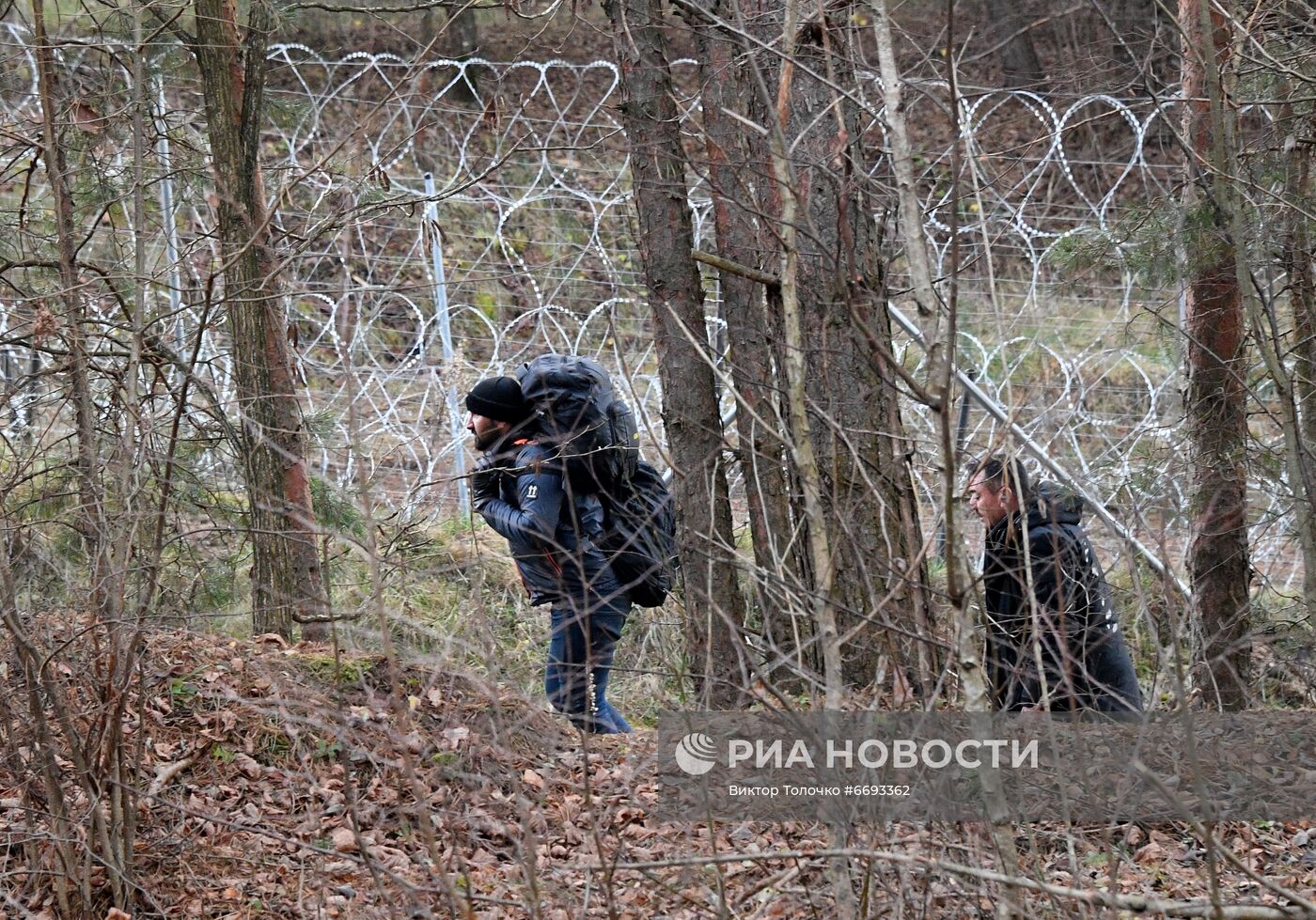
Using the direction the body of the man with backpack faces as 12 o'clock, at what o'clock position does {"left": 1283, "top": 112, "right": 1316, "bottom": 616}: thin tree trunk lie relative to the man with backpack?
The thin tree trunk is roughly at 6 o'clock from the man with backpack.

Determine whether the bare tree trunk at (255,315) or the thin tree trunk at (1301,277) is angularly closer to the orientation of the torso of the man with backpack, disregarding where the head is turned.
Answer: the bare tree trunk

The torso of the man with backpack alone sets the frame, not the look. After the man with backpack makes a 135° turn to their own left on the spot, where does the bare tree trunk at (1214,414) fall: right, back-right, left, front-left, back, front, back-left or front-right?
front-left

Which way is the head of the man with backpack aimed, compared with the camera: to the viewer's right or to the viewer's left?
to the viewer's left

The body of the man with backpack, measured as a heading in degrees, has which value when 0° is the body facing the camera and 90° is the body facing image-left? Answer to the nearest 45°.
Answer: approximately 90°

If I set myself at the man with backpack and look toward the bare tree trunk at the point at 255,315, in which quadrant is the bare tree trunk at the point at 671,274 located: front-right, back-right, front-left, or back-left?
back-right

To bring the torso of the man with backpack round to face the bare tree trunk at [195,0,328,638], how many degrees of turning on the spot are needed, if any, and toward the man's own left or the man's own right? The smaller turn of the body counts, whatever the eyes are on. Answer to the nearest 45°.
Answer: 0° — they already face it

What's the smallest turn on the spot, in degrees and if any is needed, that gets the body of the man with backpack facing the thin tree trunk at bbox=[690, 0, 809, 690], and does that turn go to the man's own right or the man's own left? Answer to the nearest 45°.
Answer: approximately 180°
